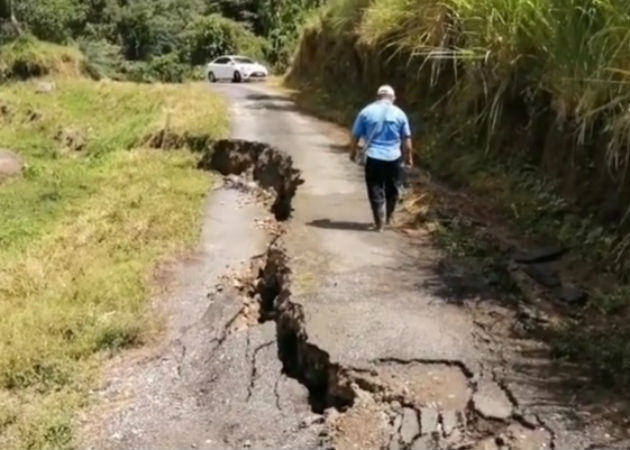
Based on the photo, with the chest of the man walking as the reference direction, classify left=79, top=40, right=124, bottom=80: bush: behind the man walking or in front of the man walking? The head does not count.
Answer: in front

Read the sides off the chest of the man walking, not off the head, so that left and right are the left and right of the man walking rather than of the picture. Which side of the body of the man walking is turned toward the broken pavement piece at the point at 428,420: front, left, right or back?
back

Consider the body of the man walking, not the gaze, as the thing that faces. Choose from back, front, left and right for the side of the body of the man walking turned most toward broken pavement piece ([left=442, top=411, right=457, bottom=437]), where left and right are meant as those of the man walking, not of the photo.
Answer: back

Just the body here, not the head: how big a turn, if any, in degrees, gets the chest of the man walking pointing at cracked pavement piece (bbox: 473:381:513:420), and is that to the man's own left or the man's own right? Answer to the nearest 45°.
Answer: approximately 180°

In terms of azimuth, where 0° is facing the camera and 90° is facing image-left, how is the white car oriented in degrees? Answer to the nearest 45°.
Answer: approximately 315°

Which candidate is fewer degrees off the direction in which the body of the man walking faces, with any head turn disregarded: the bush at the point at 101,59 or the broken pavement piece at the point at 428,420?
the bush

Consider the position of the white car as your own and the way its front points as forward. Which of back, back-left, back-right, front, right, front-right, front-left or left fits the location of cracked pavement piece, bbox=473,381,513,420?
front-right

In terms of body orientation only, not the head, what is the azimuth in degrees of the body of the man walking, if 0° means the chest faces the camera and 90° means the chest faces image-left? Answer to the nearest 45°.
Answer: approximately 180°

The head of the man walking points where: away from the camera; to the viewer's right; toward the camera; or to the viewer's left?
away from the camera

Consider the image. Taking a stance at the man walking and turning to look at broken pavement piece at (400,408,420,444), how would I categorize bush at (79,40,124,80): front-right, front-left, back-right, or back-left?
back-right

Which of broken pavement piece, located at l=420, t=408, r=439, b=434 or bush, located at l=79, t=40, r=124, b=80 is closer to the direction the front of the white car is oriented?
the broken pavement piece

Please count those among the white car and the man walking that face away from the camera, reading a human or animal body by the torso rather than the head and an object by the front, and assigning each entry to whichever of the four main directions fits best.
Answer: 1

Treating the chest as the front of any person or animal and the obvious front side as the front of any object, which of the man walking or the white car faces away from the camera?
the man walking

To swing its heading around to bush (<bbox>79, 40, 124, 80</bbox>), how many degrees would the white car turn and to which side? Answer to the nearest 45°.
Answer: approximately 135° to its right

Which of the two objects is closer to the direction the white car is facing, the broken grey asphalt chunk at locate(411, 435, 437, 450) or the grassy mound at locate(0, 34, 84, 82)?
the broken grey asphalt chunk

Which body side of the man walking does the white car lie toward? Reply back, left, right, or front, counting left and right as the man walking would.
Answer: front

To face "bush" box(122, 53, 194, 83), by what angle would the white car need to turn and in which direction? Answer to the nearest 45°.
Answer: approximately 180°

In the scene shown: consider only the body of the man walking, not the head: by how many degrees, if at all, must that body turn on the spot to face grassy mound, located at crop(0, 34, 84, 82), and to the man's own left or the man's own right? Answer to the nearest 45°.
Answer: approximately 45° to the man's own left
